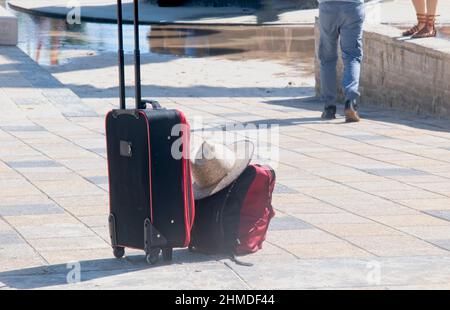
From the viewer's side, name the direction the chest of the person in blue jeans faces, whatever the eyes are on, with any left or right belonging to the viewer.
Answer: facing away from the viewer

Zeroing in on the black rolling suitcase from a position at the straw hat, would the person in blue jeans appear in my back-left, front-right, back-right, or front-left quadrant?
back-right

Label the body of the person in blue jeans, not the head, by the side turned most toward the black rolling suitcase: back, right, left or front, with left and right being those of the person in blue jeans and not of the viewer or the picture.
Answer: back

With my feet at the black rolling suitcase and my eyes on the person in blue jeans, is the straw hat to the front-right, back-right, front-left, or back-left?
front-right

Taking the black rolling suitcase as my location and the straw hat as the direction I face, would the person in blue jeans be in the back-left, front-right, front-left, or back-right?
front-left
